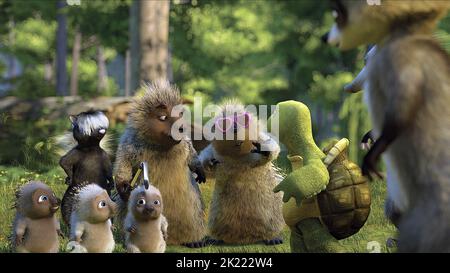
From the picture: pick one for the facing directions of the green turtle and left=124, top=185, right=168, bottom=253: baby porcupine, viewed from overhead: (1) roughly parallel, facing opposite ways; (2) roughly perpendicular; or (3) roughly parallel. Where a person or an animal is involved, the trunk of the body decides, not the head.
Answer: roughly perpendicular

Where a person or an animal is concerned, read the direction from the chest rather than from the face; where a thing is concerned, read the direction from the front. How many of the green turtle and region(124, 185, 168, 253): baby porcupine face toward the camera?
1

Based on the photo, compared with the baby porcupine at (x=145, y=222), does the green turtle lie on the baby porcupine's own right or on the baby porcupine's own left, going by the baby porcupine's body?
on the baby porcupine's own left

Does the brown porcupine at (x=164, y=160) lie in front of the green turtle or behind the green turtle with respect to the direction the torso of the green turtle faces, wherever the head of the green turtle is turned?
in front

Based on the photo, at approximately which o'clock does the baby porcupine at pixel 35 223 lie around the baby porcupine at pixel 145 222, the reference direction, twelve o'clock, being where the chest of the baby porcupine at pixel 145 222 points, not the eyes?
the baby porcupine at pixel 35 223 is roughly at 3 o'clock from the baby porcupine at pixel 145 222.

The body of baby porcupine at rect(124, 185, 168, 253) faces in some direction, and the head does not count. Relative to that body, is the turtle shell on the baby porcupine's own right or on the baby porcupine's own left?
on the baby porcupine's own left

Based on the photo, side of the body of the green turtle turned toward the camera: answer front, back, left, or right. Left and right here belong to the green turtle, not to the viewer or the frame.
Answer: left

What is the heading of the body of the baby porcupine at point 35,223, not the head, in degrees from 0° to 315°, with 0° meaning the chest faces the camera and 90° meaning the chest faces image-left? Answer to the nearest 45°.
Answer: approximately 315°

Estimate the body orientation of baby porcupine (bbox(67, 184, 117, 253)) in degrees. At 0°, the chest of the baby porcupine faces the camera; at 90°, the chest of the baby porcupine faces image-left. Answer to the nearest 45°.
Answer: approximately 315°

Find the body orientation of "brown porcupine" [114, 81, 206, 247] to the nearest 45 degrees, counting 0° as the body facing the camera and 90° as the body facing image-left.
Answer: approximately 315°

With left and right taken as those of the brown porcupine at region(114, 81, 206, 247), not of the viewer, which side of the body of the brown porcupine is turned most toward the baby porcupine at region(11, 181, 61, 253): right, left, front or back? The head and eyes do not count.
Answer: right
